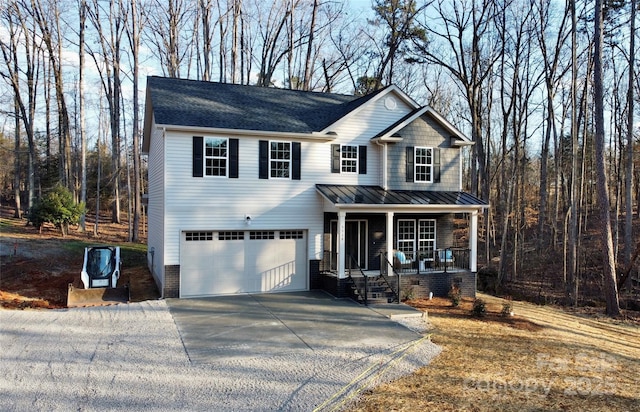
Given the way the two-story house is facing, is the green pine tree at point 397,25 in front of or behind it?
behind

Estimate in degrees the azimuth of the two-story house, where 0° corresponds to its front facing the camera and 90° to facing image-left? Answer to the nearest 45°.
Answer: approximately 0°

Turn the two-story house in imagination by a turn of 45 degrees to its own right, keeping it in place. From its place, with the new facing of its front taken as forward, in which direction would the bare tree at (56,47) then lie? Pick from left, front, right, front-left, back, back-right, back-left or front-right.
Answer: right
